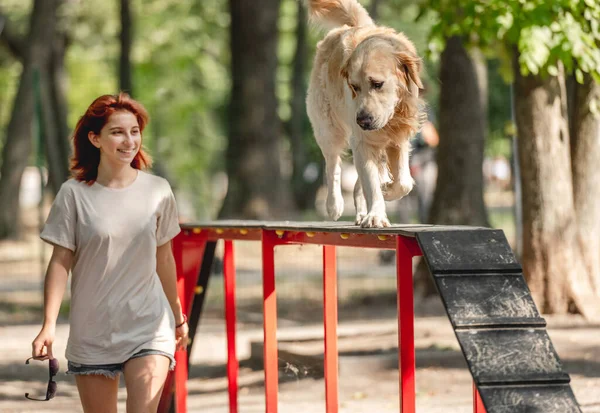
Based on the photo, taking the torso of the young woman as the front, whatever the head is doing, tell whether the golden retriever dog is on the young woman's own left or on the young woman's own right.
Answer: on the young woman's own left

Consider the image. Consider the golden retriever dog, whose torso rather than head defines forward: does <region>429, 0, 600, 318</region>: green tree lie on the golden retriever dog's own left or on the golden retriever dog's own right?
on the golden retriever dog's own left

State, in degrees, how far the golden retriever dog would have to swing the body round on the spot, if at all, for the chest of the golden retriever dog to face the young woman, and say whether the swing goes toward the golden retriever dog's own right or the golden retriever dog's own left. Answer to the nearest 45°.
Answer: approximately 90° to the golden retriever dog's own right

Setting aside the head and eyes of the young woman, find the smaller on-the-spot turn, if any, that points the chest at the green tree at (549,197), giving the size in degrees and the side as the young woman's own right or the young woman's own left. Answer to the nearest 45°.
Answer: approximately 135° to the young woman's own left

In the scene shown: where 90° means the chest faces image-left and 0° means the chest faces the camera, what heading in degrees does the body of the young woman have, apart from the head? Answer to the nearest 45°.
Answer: approximately 0°

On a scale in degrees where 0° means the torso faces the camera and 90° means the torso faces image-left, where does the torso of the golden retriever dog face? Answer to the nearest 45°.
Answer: approximately 315°
